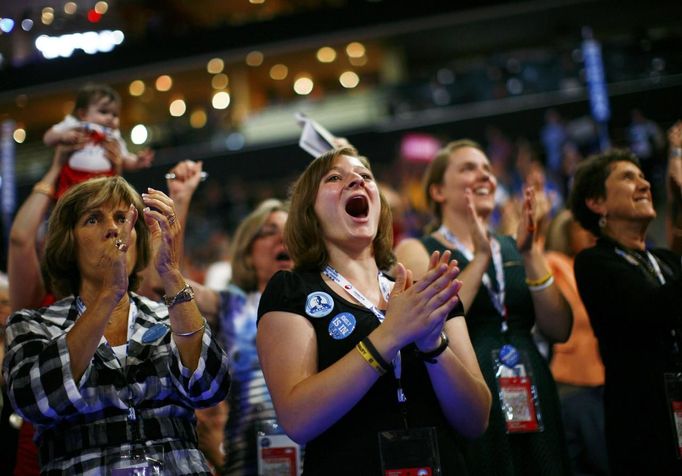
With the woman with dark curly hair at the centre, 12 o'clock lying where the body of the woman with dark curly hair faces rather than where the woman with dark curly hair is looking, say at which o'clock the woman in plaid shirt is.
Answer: The woman in plaid shirt is roughly at 3 o'clock from the woman with dark curly hair.
